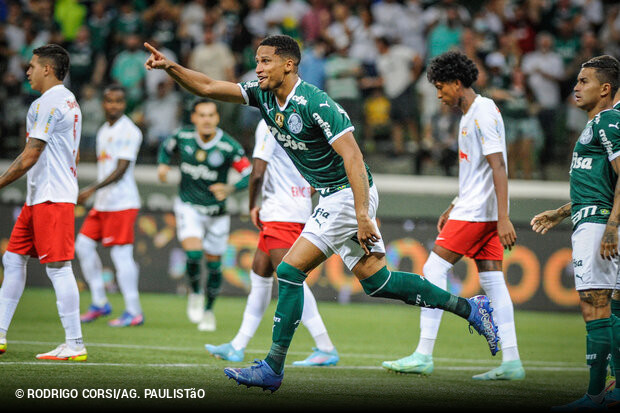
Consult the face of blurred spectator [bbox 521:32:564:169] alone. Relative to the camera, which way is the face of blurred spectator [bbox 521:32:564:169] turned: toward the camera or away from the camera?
toward the camera

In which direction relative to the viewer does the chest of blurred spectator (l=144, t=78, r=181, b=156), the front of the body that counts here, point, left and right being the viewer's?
facing the viewer

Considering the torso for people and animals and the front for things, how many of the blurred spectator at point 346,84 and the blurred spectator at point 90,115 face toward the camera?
2

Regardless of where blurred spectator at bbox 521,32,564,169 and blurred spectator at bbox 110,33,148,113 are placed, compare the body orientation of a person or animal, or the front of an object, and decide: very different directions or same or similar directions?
same or similar directions

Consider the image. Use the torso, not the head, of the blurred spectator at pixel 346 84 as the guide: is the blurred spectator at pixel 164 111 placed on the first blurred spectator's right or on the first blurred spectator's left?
on the first blurred spectator's right

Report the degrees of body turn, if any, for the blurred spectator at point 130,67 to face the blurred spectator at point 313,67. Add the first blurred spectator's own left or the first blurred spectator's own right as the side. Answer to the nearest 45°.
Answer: approximately 90° to the first blurred spectator's own left

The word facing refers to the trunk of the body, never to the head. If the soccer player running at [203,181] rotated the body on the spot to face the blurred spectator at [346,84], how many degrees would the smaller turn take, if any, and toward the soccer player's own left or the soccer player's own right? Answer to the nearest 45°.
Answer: approximately 135° to the soccer player's own left

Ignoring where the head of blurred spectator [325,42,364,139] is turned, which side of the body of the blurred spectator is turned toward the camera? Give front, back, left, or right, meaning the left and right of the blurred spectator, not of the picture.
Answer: front

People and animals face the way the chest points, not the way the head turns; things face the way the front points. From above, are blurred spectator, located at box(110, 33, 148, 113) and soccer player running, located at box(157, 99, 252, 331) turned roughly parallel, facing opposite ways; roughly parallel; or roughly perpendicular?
roughly parallel

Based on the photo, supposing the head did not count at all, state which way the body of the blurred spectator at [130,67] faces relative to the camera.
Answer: toward the camera

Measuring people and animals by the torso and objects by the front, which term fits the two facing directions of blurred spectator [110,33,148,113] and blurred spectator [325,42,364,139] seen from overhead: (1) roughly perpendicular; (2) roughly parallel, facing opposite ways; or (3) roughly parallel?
roughly parallel

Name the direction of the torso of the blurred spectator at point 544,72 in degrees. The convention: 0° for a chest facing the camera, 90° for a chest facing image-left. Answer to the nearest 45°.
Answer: approximately 0°

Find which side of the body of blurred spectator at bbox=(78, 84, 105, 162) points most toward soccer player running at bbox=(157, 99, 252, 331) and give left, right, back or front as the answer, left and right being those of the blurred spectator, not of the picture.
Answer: front
